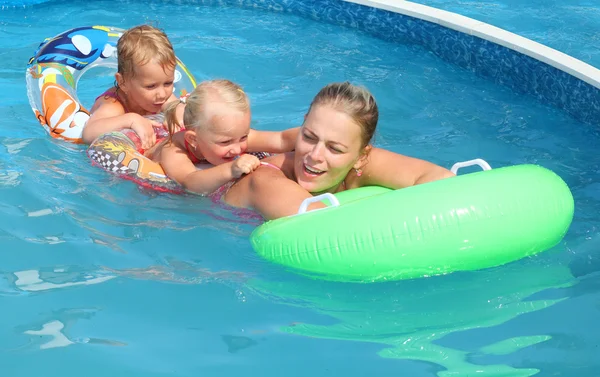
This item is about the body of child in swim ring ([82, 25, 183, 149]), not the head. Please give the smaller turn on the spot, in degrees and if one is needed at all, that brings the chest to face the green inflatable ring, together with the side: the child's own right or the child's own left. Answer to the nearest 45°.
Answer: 0° — they already face it

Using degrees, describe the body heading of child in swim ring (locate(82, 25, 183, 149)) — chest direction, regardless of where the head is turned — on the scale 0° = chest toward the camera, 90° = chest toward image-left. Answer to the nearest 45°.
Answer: approximately 315°

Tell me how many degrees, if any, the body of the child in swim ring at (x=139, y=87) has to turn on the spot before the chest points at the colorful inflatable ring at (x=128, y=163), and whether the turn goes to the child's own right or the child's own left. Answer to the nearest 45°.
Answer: approximately 45° to the child's own right
